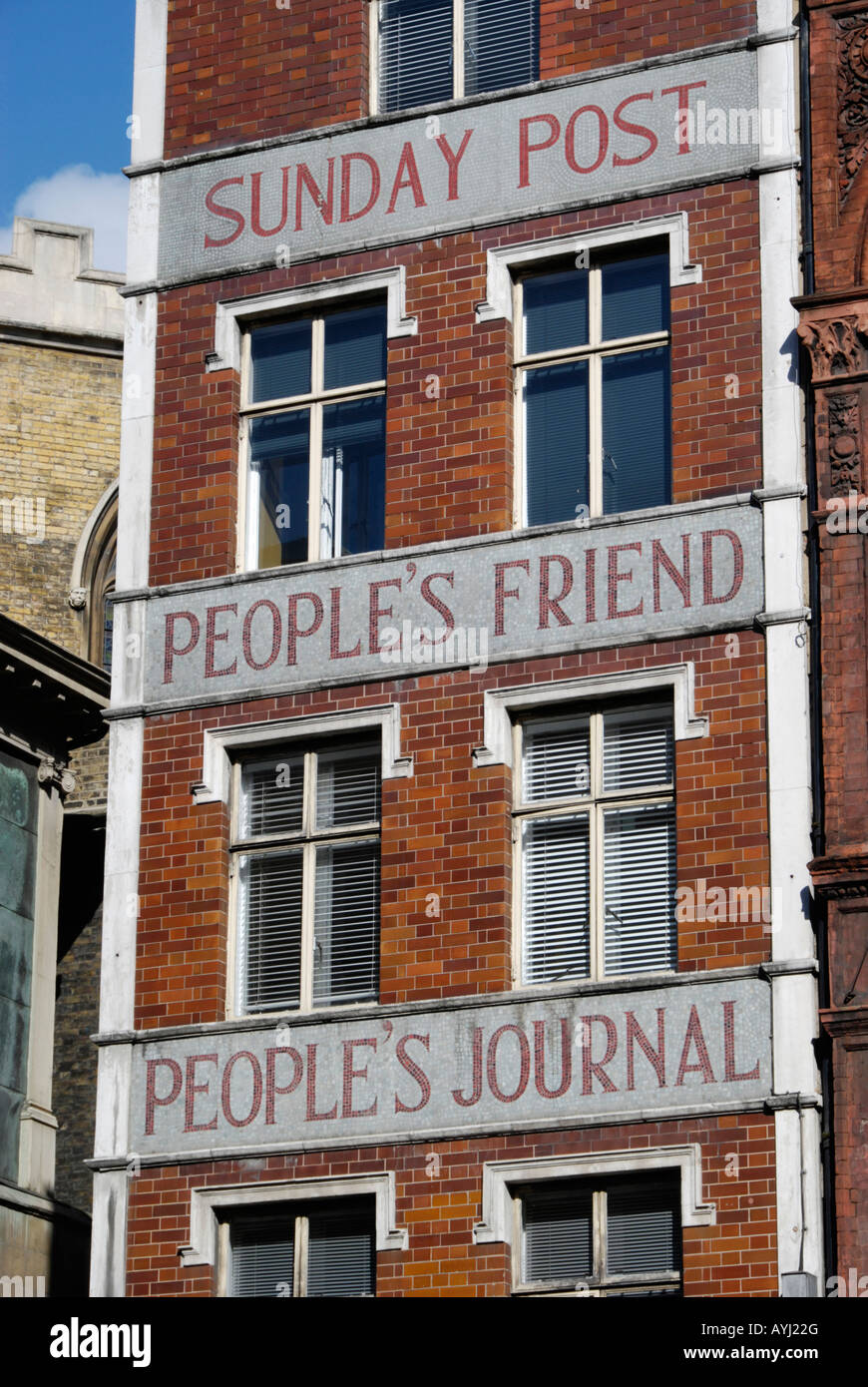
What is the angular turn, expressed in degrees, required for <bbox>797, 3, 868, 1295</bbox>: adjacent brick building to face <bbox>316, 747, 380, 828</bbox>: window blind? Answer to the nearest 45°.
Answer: approximately 90° to its right

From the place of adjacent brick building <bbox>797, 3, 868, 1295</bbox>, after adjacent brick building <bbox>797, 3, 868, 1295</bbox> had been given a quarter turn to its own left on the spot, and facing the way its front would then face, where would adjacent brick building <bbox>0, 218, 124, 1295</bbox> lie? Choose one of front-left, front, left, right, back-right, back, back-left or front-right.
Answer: back-left

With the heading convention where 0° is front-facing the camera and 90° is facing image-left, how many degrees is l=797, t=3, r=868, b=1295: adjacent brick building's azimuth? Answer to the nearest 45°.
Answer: approximately 0°

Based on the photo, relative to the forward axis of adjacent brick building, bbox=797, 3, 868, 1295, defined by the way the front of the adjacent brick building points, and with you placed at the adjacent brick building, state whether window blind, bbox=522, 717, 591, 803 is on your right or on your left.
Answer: on your right

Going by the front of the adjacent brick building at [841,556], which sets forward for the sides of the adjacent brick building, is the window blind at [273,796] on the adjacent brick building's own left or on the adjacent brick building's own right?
on the adjacent brick building's own right
